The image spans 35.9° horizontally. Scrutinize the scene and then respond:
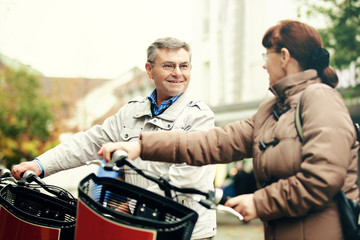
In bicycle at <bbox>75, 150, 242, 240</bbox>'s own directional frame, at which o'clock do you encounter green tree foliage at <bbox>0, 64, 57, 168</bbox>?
The green tree foliage is roughly at 4 o'clock from the bicycle.

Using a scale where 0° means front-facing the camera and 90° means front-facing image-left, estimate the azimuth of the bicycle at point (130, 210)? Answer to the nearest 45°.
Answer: approximately 45°

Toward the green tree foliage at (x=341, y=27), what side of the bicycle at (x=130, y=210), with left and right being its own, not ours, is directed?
back

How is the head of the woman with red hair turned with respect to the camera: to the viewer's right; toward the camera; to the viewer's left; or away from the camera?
to the viewer's left
